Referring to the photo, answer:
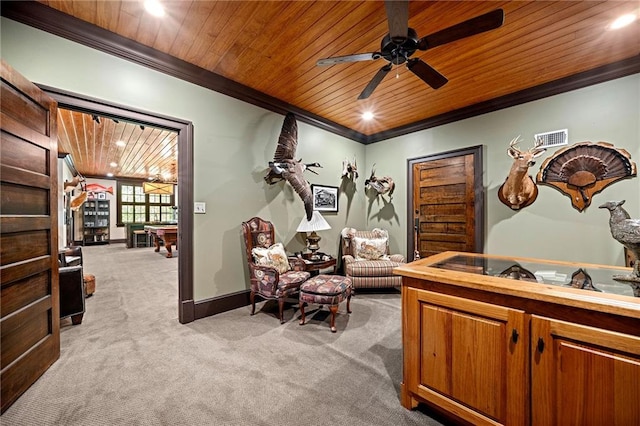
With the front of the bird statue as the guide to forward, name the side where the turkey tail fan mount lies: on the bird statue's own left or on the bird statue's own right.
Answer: on the bird statue's own right

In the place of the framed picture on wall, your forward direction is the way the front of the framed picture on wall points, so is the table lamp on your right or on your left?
on your right

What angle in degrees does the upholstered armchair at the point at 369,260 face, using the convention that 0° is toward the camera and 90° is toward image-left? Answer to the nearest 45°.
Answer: approximately 0°

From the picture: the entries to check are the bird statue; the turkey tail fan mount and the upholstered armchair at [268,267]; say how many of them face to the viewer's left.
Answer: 1

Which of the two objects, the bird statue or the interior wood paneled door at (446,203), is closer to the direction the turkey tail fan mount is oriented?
the bird statue

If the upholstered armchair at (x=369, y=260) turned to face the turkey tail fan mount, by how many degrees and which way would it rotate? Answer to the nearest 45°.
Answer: approximately 90° to its left

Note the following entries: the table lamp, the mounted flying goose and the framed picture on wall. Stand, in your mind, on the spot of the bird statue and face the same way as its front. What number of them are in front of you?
3

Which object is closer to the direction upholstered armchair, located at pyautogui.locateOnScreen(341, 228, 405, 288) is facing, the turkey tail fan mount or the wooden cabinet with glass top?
the wooden cabinet with glass top
